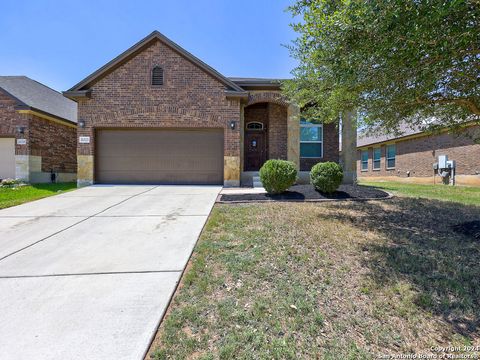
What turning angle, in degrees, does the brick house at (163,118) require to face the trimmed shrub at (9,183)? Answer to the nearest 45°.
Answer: approximately 90° to its right

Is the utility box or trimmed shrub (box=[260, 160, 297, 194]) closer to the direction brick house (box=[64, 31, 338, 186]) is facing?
the trimmed shrub

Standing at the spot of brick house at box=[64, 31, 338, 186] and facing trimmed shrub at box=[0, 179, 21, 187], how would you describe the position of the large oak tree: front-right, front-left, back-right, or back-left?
back-left

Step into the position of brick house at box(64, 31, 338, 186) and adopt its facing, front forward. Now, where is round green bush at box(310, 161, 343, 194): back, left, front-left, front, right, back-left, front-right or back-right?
front-left

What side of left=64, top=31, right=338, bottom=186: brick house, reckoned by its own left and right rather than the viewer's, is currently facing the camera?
front

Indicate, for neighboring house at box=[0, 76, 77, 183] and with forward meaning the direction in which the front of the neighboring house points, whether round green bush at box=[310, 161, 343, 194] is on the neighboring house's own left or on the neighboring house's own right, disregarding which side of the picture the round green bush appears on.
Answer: on the neighboring house's own left

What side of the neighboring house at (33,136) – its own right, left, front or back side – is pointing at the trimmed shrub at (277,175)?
left

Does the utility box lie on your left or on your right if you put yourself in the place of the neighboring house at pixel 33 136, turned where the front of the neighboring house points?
on your left

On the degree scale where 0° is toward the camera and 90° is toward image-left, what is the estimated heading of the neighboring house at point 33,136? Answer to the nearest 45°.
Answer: approximately 45°
